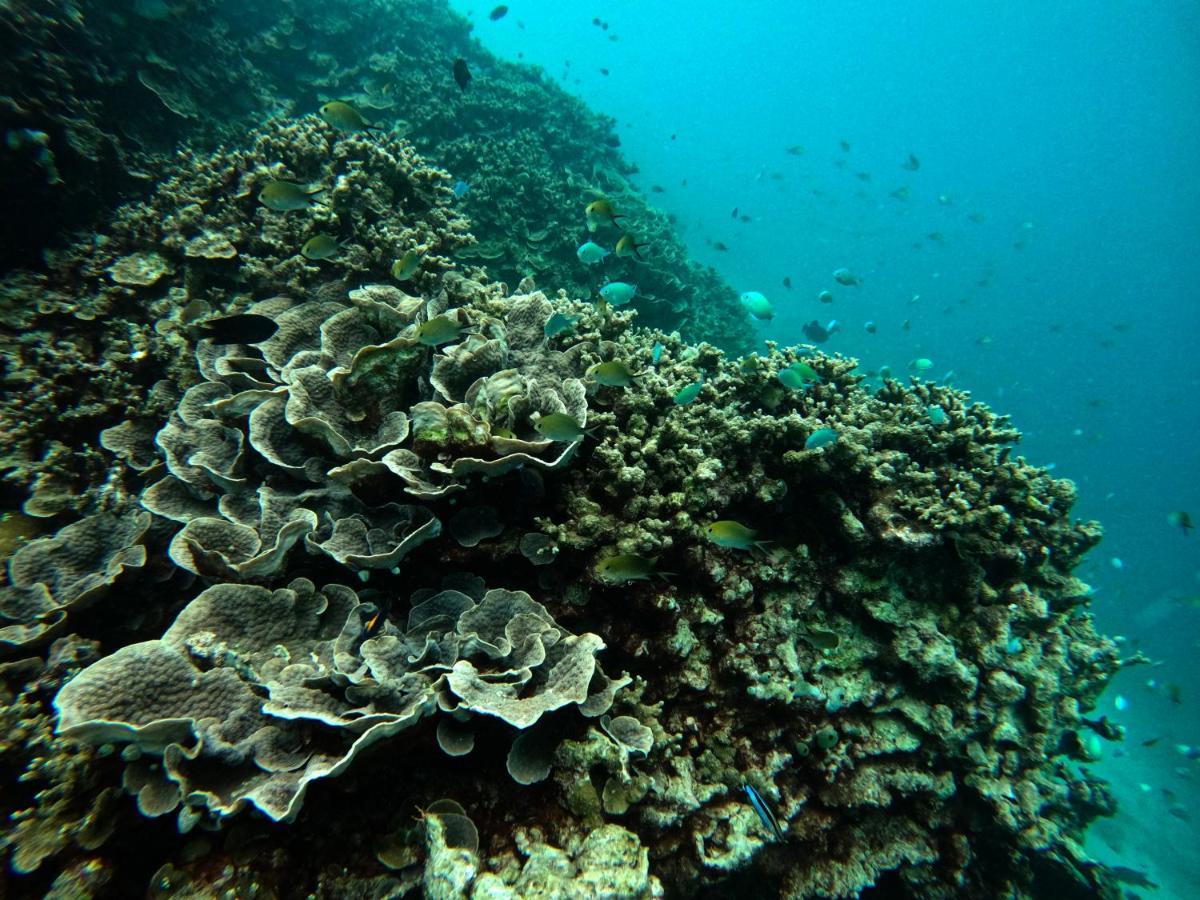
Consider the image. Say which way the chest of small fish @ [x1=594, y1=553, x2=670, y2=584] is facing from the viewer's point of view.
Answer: to the viewer's left

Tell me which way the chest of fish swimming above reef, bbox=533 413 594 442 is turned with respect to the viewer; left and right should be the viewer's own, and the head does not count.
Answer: facing to the left of the viewer

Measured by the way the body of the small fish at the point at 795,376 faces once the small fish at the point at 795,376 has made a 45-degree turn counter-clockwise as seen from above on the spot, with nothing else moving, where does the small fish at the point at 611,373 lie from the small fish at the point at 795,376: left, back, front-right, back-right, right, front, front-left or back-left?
front

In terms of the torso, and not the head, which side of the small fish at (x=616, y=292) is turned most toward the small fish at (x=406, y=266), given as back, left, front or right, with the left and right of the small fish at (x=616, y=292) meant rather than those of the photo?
front

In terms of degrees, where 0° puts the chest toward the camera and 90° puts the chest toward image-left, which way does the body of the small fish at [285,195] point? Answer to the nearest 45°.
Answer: approximately 90°

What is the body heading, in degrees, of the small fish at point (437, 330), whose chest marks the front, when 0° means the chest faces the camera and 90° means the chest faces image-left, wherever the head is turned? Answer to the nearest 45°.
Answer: approximately 90°

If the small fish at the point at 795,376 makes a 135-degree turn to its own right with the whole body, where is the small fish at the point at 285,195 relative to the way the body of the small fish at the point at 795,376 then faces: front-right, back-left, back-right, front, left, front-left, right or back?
back-left

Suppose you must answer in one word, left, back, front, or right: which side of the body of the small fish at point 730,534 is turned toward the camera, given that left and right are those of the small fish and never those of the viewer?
left

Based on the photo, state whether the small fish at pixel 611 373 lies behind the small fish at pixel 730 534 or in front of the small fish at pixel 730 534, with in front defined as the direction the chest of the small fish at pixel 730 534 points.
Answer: in front
